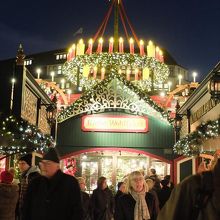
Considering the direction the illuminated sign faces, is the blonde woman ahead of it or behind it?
ahead

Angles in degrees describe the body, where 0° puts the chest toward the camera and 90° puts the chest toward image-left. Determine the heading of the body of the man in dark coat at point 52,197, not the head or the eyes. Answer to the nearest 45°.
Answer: approximately 45°

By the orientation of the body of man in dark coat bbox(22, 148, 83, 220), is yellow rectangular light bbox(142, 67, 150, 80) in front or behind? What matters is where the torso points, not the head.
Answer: behind

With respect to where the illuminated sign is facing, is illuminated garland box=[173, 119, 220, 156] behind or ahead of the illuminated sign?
ahead

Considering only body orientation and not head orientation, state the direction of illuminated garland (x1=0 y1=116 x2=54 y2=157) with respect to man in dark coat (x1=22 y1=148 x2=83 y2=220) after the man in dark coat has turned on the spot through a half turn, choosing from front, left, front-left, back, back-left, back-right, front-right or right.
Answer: front-left

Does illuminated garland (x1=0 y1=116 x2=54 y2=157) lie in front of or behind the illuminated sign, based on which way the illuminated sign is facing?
in front

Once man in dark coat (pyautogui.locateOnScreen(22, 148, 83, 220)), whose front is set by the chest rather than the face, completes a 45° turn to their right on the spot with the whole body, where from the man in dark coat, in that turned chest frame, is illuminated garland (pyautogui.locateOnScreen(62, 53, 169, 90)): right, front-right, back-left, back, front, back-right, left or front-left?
right
